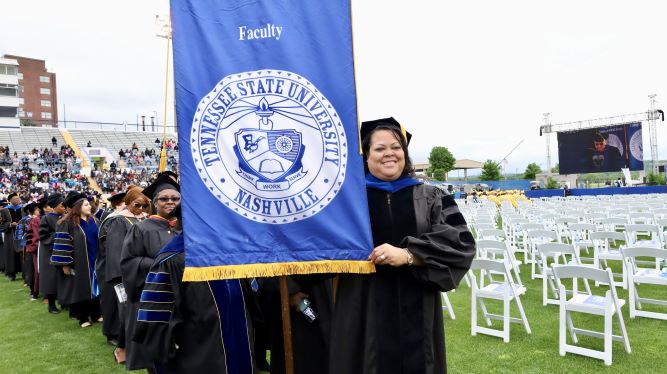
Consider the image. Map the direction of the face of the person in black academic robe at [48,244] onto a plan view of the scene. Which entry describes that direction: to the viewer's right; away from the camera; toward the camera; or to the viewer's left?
to the viewer's right

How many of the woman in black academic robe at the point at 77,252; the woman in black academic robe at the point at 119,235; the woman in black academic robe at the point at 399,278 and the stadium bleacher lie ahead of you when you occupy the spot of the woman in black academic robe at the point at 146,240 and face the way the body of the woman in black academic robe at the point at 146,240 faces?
1

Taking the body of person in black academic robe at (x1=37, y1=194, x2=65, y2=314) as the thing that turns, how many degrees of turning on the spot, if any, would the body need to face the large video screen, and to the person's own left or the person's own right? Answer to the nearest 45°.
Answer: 0° — they already face it

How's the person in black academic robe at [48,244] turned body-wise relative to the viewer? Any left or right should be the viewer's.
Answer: facing to the right of the viewer

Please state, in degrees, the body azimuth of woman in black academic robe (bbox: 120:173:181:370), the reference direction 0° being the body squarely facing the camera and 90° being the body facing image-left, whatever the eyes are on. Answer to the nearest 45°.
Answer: approximately 315°

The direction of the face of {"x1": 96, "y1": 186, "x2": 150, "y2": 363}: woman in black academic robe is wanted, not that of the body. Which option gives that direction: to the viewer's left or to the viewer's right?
to the viewer's right

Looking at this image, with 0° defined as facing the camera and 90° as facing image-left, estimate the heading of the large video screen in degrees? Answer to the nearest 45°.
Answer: approximately 45°

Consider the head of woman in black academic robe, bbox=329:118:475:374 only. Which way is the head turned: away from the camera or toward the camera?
toward the camera

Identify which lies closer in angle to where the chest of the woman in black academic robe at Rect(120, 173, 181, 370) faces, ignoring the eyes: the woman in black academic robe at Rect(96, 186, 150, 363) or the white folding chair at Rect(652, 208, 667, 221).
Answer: the white folding chair

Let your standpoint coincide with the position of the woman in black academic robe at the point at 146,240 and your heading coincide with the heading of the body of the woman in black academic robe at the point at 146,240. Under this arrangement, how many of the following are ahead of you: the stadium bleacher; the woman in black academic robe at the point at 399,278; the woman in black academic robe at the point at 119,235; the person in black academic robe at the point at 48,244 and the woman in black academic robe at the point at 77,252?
1

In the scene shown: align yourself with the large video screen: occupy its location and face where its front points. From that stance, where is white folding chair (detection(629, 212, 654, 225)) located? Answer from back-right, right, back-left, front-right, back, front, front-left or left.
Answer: front-left
